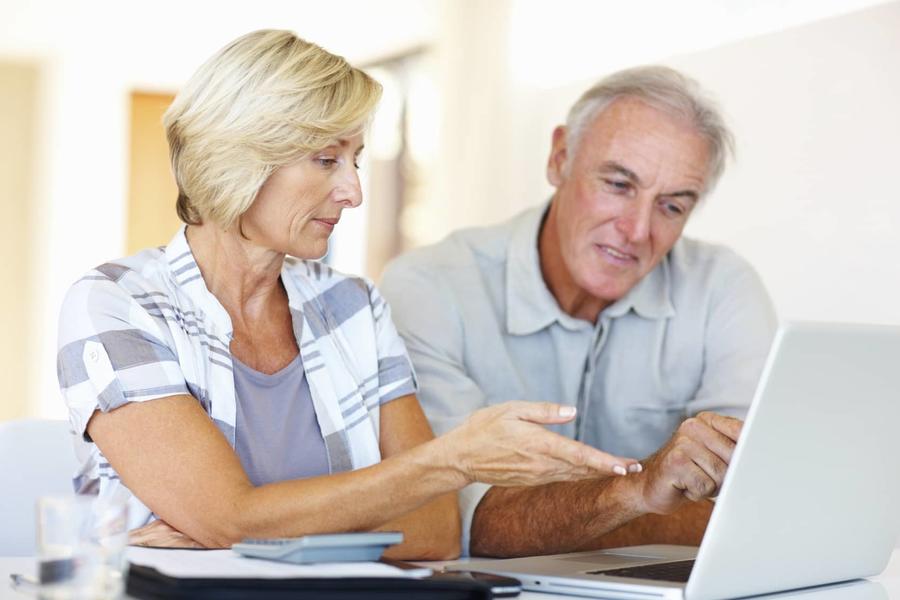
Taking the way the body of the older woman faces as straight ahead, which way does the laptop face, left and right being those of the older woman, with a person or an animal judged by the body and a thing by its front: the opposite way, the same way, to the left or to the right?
the opposite way

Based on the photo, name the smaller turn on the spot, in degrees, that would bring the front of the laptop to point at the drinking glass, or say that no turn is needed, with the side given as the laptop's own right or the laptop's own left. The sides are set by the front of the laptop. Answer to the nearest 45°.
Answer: approximately 90° to the laptop's own left

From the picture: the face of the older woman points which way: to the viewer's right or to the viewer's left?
to the viewer's right

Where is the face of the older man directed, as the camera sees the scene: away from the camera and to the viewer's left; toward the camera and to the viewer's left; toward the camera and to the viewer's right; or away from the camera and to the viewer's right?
toward the camera and to the viewer's right

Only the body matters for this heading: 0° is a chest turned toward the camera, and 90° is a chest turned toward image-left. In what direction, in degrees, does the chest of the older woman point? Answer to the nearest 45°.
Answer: approximately 315°

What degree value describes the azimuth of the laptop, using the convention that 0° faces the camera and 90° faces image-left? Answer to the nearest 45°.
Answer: approximately 135°
